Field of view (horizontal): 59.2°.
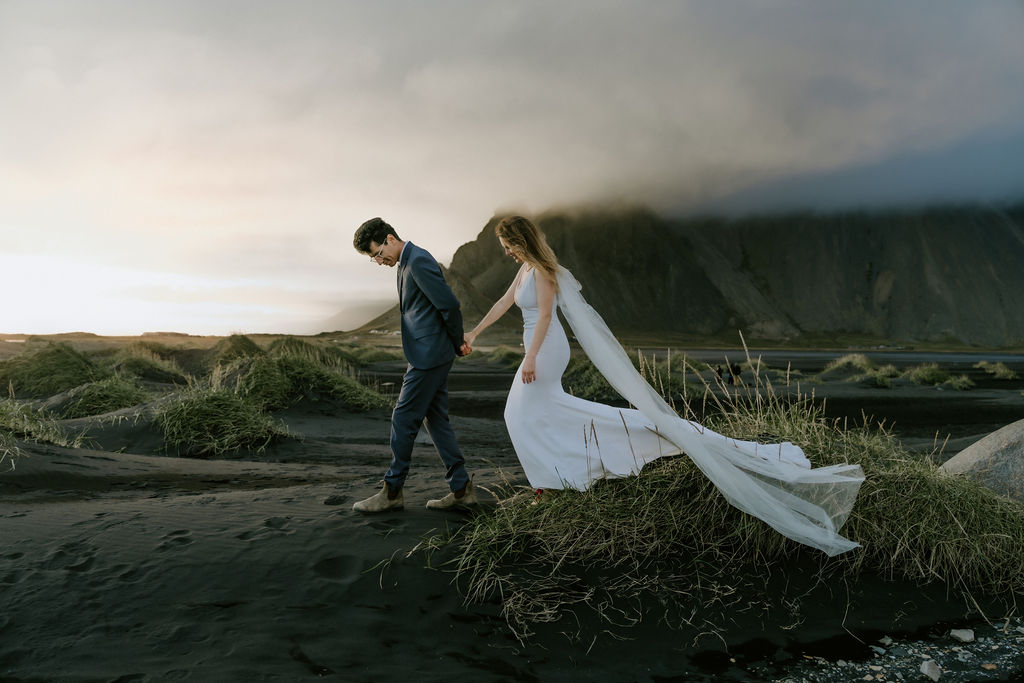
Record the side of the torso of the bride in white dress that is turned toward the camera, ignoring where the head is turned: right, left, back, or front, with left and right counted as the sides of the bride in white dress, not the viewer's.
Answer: left

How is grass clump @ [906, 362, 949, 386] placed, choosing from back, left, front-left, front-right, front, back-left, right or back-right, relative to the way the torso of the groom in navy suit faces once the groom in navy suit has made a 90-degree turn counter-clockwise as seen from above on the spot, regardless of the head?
back-left

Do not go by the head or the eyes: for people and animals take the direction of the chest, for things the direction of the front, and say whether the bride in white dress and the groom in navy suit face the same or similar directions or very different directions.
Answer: same or similar directions

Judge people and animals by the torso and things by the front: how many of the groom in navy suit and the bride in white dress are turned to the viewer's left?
2

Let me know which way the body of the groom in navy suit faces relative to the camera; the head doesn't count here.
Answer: to the viewer's left

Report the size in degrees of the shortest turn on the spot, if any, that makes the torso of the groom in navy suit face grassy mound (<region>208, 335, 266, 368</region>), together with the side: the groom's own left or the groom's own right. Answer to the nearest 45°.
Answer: approximately 90° to the groom's own right

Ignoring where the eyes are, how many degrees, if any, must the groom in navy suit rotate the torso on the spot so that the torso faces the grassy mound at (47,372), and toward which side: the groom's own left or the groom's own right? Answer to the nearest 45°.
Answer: approximately 45° to the groom's own right

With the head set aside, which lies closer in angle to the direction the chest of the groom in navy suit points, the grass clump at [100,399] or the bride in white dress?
the grass clump

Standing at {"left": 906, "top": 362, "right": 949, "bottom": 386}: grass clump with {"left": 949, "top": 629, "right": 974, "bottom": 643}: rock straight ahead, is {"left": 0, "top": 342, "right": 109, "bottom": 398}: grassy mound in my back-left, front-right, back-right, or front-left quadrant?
front-right

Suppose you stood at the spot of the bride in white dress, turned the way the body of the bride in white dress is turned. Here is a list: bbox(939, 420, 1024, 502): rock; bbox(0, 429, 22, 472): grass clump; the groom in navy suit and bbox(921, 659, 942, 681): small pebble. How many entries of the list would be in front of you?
2

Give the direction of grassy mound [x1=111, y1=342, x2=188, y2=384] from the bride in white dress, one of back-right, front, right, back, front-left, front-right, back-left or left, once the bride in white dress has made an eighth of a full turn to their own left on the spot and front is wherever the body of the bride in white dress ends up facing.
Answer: right
